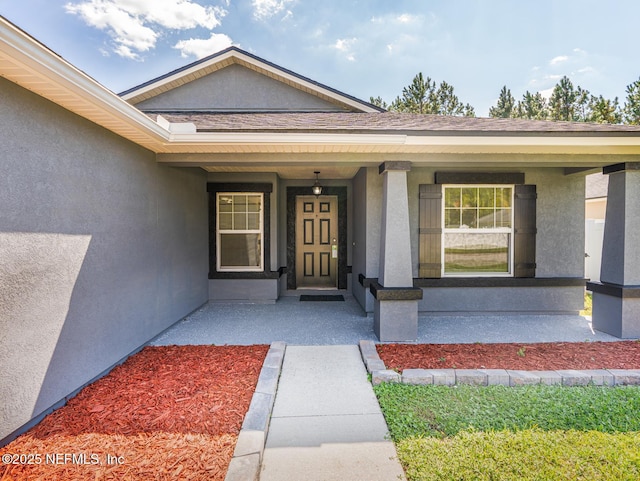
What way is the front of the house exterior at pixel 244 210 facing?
toward the camera

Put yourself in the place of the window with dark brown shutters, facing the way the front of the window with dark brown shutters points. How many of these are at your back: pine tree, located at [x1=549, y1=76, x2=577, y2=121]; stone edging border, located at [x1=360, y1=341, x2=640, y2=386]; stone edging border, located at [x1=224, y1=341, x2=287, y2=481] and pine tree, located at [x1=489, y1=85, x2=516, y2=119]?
2

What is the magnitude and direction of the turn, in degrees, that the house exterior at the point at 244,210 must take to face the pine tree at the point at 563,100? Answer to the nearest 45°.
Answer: approximately 135° to its left

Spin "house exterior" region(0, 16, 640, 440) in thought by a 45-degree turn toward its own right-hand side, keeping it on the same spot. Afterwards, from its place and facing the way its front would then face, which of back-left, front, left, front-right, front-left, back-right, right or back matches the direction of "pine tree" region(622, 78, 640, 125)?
back

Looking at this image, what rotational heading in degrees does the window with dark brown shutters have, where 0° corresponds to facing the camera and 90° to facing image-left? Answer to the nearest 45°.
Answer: approximately 0°

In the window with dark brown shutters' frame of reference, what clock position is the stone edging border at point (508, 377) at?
The stone edging border is roughly at 12 o'clock from the window with dark brown shutters.

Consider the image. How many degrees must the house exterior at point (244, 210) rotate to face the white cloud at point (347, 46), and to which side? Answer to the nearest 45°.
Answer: approximately 180°

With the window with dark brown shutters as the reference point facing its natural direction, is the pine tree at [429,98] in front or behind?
behind
